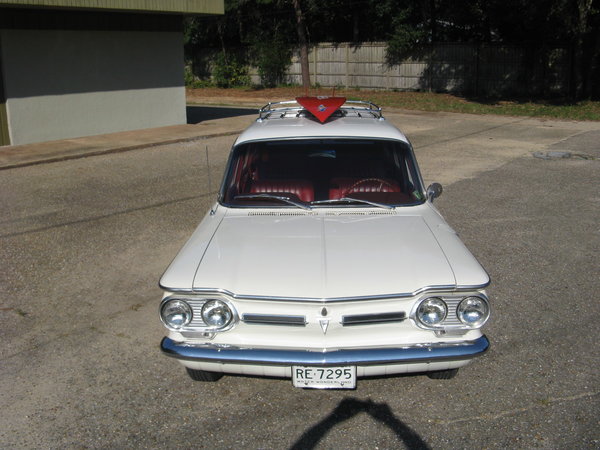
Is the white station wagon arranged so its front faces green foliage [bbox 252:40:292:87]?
no

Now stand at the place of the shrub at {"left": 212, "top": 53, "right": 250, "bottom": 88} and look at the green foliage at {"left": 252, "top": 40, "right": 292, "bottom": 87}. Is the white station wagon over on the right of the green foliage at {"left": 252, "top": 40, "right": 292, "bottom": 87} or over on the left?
right

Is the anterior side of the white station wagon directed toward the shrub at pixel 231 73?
no

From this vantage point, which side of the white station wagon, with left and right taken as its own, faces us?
front
